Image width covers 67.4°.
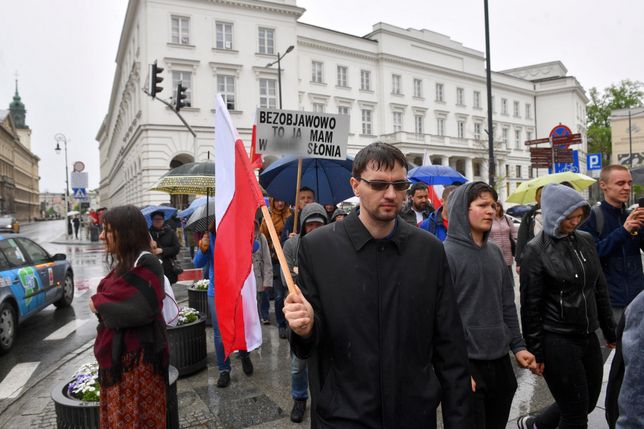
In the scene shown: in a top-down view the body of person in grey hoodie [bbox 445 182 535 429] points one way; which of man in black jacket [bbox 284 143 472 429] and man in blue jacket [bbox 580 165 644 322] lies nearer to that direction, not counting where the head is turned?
the man in black jacket

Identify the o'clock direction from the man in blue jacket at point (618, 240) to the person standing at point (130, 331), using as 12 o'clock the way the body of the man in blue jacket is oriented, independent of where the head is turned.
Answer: The person standing is roughly at 3 o'clock from the man in blue jacket.

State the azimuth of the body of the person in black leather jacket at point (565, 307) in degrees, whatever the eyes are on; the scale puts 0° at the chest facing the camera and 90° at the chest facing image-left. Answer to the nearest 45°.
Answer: approximately 315°

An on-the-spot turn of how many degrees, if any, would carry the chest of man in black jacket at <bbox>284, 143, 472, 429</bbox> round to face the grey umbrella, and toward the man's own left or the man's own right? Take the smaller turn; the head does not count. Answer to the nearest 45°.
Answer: approximately 135° to the man's own right
